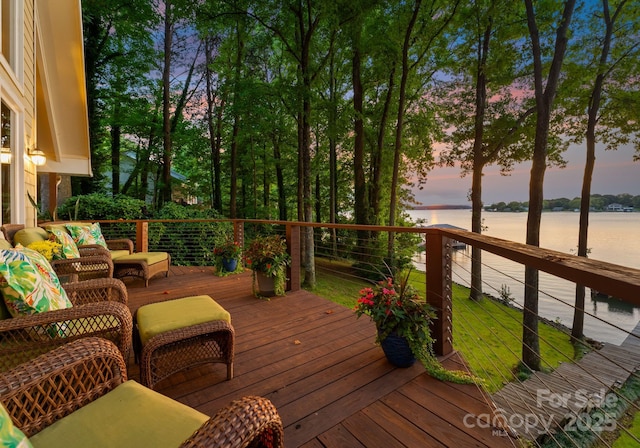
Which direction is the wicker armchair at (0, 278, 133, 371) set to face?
to the viewer's right

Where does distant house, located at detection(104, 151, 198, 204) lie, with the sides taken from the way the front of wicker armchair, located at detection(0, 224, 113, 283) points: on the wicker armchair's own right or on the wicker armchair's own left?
on the wicker armchair's own left

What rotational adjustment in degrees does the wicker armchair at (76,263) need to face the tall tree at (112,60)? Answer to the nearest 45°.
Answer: approximately 90° to its left

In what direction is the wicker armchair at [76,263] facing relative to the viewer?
to the viewer's right

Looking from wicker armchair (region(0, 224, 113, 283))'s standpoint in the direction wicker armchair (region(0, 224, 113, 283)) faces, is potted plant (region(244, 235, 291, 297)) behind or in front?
in front

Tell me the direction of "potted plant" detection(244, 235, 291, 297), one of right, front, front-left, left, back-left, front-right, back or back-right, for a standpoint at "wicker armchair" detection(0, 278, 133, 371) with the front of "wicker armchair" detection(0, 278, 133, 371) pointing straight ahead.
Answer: front-left

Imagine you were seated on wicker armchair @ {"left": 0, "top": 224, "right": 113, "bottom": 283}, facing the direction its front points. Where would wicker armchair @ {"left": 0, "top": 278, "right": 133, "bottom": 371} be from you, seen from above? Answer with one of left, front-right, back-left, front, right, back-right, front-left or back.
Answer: right

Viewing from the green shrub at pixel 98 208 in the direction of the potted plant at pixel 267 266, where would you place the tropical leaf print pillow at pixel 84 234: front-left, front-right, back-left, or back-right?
front-right

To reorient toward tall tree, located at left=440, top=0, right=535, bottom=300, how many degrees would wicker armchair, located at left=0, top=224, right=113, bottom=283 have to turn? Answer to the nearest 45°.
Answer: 0° — it already faces it

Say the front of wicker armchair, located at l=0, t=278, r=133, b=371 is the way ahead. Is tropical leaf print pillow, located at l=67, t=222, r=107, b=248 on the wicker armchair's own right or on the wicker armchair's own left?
on the wicker armchair's own left

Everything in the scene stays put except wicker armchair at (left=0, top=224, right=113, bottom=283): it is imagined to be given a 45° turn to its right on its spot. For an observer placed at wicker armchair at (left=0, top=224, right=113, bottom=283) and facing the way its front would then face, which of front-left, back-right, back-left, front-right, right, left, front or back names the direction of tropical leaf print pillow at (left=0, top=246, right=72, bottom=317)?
front-right

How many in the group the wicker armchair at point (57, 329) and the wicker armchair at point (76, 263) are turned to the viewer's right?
2

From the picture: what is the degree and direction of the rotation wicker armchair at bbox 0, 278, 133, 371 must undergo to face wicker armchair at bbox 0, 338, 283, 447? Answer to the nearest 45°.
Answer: approximately 90° to its right

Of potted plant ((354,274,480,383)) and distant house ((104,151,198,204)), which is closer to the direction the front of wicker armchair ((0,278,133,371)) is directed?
the potted plant

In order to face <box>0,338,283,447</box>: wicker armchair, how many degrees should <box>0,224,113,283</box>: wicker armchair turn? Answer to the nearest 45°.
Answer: approximately 90° to its right

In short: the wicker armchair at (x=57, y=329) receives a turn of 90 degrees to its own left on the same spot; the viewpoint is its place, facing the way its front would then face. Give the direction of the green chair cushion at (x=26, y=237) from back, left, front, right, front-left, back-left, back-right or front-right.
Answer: front

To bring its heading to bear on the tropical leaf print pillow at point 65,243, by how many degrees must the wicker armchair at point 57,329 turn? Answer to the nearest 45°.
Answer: approximately 90° to its left
